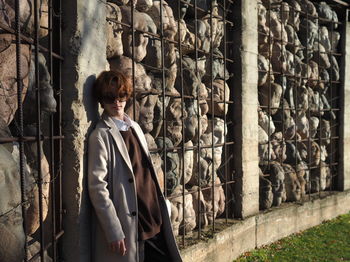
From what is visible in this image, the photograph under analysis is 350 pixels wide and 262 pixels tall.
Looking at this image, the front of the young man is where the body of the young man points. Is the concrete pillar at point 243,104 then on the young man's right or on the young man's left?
on the young man's left

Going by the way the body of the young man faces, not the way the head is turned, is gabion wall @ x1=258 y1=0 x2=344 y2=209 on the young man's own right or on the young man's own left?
on the young man's own left

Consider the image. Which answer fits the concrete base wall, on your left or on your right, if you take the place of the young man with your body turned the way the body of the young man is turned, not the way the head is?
on your left

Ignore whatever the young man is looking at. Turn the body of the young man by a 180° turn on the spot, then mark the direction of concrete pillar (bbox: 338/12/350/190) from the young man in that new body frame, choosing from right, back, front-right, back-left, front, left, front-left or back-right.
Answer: right

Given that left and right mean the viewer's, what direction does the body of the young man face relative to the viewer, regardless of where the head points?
facing the viewer and to the right of the viewer
